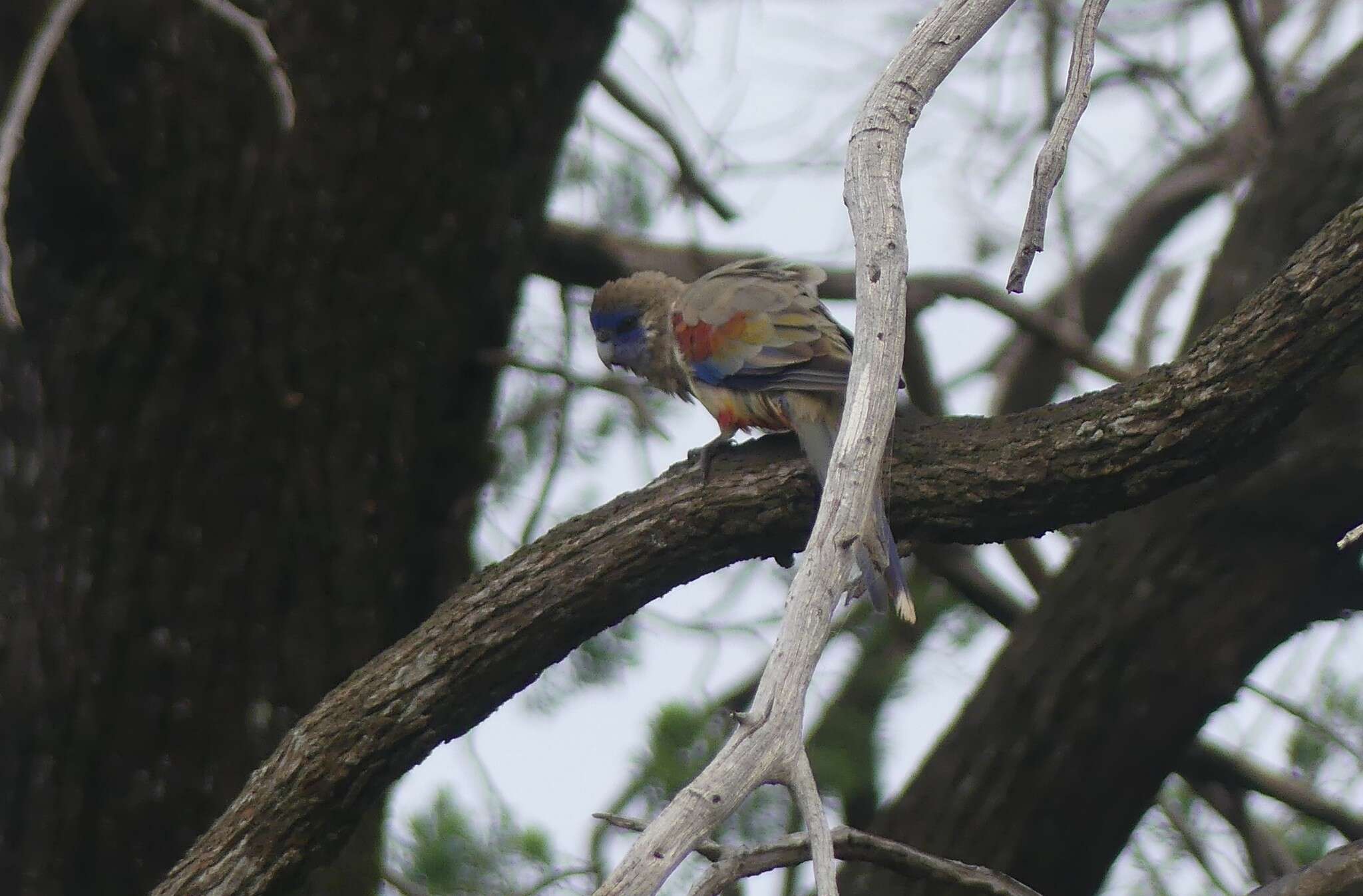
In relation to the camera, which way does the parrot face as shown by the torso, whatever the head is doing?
to the viewer's left

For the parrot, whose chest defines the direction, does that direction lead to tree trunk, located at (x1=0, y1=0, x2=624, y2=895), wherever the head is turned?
yes

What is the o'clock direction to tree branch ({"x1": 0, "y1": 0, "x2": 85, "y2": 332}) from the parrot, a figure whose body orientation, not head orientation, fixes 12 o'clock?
The tree branch is roughly at 11 o'clock from the parrot.
